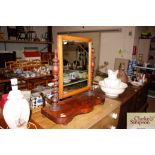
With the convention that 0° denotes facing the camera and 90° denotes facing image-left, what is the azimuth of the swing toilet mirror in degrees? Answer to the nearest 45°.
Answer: approximately 315°
